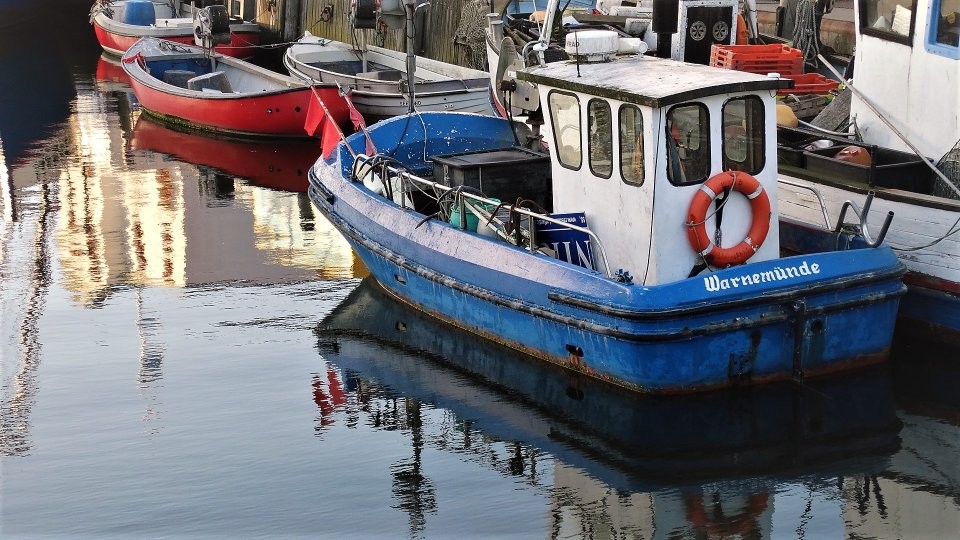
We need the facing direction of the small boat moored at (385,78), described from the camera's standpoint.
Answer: facing away from the viewer and to the left of the viewer

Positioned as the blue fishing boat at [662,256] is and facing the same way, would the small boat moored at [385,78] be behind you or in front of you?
in front

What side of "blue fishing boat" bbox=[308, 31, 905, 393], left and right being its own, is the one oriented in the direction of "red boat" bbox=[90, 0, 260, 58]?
front

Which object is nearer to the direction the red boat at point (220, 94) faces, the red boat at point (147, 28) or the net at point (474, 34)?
the red boat

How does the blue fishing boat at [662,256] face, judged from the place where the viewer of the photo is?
facing away from the viewer and to the left of the viewer

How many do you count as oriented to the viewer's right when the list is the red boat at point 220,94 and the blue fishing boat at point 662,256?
0

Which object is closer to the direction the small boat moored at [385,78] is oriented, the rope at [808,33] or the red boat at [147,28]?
the red boat

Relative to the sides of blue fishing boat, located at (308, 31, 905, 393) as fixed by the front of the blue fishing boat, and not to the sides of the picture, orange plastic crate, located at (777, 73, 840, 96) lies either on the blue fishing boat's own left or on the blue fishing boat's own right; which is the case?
on the blue fishing boat's own right

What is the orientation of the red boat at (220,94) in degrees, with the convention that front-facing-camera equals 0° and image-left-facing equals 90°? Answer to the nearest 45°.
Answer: approximately 135°

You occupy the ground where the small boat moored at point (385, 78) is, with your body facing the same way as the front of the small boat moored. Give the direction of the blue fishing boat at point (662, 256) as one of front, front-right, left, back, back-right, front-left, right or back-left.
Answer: back-left

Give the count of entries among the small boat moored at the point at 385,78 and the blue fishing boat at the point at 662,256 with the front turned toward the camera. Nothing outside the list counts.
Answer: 0

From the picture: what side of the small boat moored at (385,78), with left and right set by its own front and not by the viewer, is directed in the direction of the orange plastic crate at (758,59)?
back

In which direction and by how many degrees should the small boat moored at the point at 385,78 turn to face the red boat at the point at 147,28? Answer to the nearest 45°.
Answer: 0° — it already faces it
